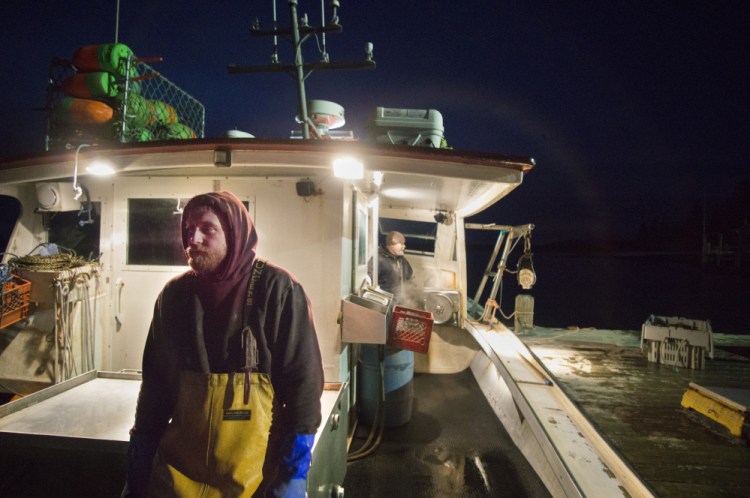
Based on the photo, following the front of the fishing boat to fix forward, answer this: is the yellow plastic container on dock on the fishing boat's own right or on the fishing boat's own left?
on the fishing boat's own right

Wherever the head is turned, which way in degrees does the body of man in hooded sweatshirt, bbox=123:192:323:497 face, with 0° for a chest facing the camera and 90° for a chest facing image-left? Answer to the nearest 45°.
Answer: approximately 45°

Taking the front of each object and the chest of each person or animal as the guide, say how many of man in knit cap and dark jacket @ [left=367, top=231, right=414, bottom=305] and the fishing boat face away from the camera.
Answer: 1

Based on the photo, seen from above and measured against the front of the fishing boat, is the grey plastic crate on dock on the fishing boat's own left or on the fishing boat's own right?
on the fishing boat's own right

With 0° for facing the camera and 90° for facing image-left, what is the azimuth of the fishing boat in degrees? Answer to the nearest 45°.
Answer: approximately 180°
